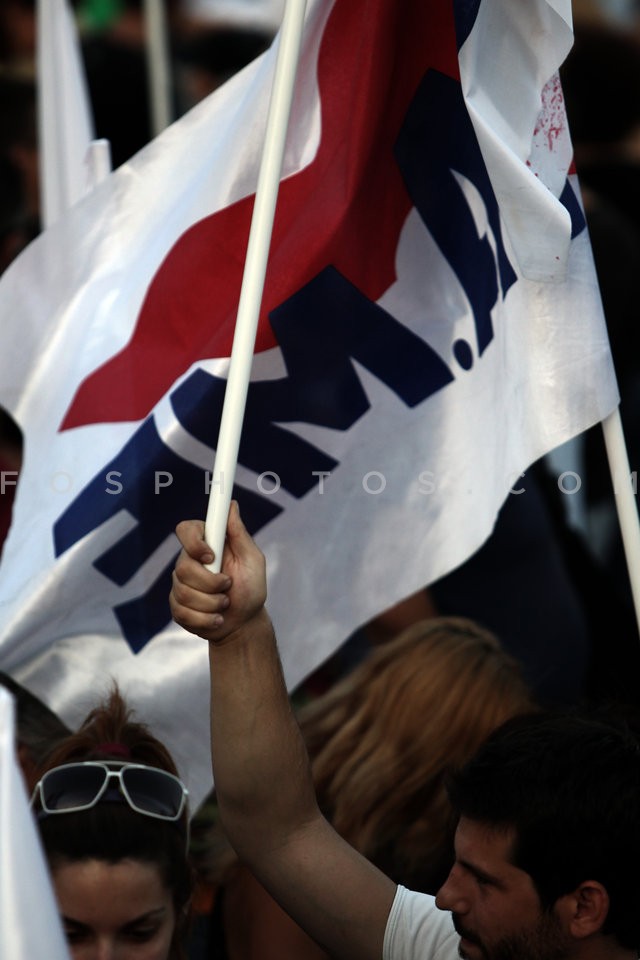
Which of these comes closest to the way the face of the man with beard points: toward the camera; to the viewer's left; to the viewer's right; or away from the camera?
to the viewer's left
